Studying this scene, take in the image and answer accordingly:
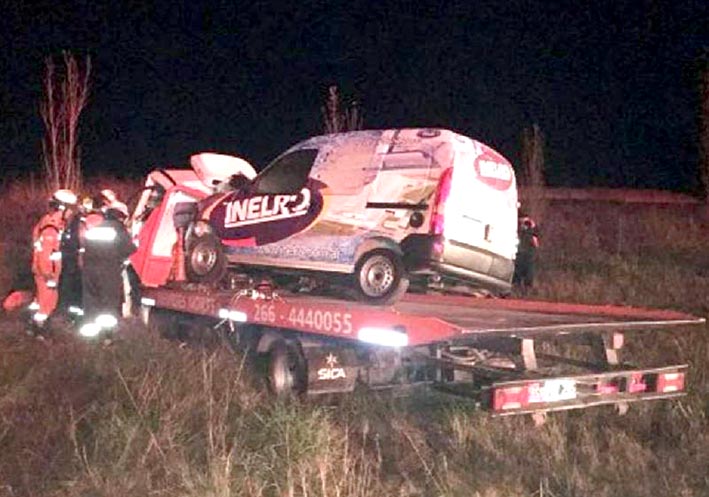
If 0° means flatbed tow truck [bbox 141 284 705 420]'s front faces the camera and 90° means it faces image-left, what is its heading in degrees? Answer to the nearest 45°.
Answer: approximately 135°

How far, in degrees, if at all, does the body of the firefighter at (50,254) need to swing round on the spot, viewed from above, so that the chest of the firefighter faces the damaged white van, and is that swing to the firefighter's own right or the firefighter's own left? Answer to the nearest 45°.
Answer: approximately 45° to the firefighter's own right

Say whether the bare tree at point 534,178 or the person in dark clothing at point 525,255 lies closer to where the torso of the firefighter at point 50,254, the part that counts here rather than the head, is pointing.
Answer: the person in dark clothing

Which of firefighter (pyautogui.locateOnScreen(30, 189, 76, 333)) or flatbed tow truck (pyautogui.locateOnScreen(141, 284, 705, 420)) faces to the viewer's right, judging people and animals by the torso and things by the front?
the firefighter

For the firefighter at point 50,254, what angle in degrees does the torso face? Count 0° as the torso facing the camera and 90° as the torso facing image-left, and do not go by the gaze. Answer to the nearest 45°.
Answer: approximately 270°

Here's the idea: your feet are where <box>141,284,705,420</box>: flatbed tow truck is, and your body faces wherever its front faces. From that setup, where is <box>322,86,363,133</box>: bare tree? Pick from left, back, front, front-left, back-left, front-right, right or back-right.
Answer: front-right

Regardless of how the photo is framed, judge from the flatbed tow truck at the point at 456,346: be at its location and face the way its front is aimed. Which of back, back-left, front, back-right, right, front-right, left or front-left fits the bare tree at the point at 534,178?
front-right

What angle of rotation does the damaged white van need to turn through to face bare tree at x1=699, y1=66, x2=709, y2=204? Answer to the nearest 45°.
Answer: approximately 90° to its right

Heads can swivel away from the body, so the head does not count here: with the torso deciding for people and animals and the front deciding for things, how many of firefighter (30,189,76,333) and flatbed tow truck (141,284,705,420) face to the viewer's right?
1

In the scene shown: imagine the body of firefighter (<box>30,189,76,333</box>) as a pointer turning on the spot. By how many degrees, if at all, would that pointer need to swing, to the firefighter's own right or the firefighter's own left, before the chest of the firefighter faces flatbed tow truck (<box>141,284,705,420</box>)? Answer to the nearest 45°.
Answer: approximately 45° to the firefighter's own right

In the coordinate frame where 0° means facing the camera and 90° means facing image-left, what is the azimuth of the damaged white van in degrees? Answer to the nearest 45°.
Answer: approximately 135°
